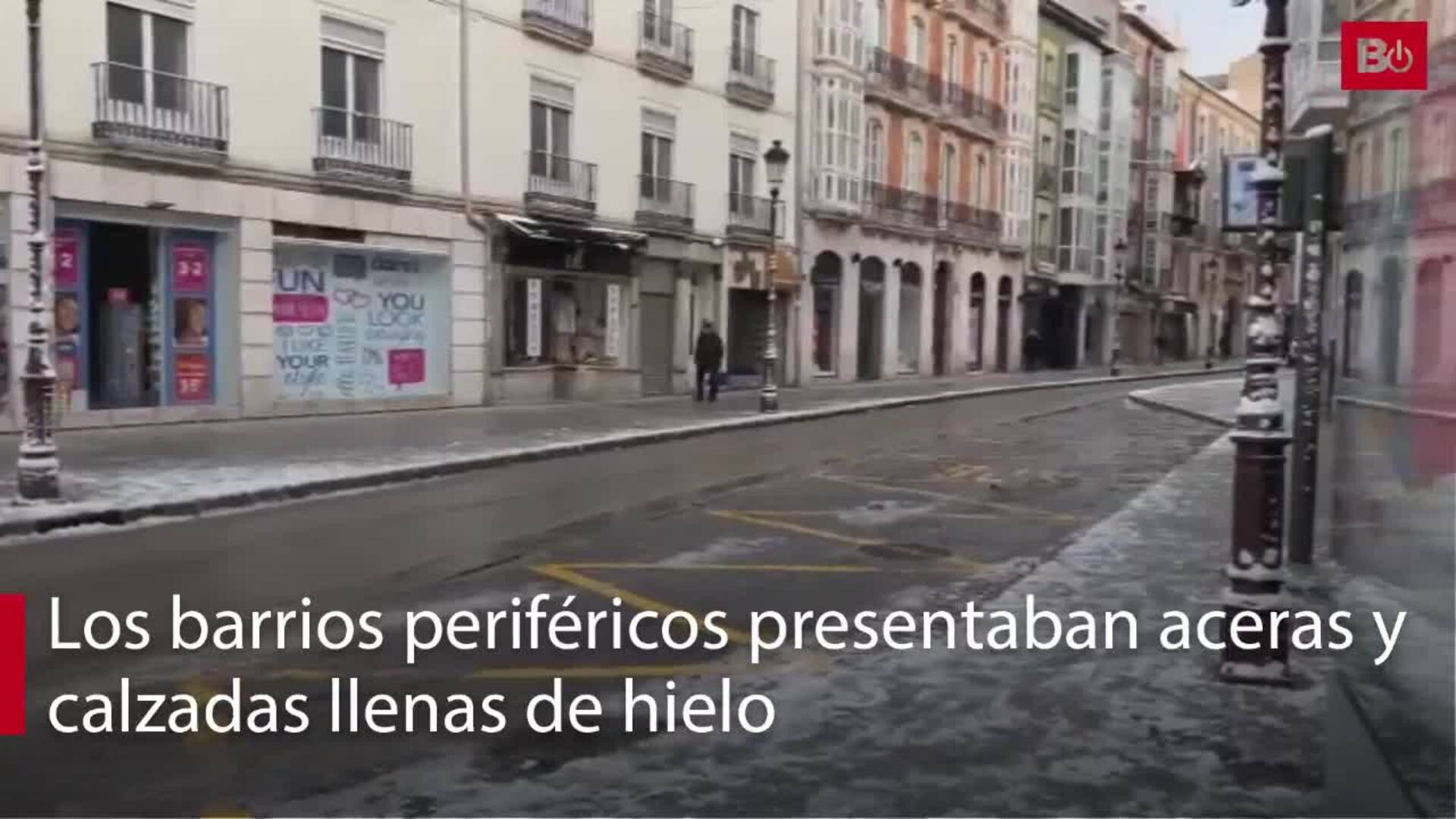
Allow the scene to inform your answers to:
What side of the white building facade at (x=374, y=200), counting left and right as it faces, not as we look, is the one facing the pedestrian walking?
left

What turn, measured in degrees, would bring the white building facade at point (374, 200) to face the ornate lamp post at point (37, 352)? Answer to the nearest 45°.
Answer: approximately 45° to its right

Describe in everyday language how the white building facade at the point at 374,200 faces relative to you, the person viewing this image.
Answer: facing the viewer and to the right of the viewer

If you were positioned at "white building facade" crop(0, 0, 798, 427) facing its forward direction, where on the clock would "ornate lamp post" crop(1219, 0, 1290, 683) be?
The ornate lamp post is roughly at 1 o'clock from the white building facade.

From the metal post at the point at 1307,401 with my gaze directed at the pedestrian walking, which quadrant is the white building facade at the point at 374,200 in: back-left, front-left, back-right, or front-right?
front-left

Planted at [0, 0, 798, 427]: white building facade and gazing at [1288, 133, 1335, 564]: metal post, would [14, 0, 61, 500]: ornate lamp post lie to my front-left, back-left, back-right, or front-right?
front-right

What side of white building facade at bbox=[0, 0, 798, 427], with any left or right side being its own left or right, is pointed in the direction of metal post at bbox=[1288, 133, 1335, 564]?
front

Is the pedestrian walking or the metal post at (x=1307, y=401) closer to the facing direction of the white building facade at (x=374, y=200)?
the metal post

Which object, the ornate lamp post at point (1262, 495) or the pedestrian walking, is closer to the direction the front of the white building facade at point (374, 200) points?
the ornate lamp post

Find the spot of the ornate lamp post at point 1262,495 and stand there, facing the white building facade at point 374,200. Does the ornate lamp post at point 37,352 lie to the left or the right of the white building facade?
left
